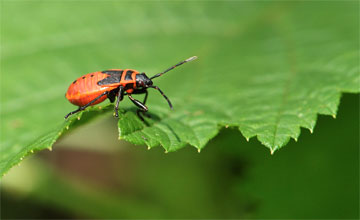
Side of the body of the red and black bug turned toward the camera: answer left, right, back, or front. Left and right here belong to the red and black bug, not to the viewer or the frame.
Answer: right
